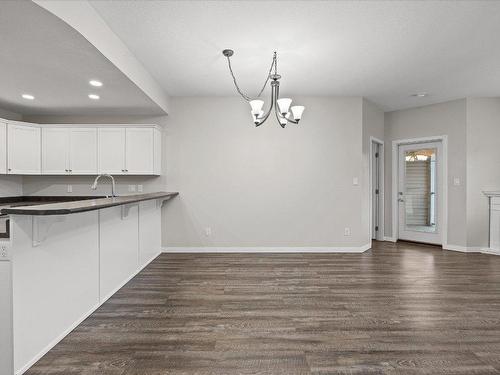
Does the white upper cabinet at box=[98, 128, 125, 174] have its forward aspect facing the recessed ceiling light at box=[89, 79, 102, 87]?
yes

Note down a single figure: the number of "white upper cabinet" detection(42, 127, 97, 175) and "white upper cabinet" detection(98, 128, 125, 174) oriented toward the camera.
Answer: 2

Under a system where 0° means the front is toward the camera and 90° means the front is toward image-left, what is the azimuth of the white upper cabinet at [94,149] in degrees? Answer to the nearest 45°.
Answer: approximately 0°
